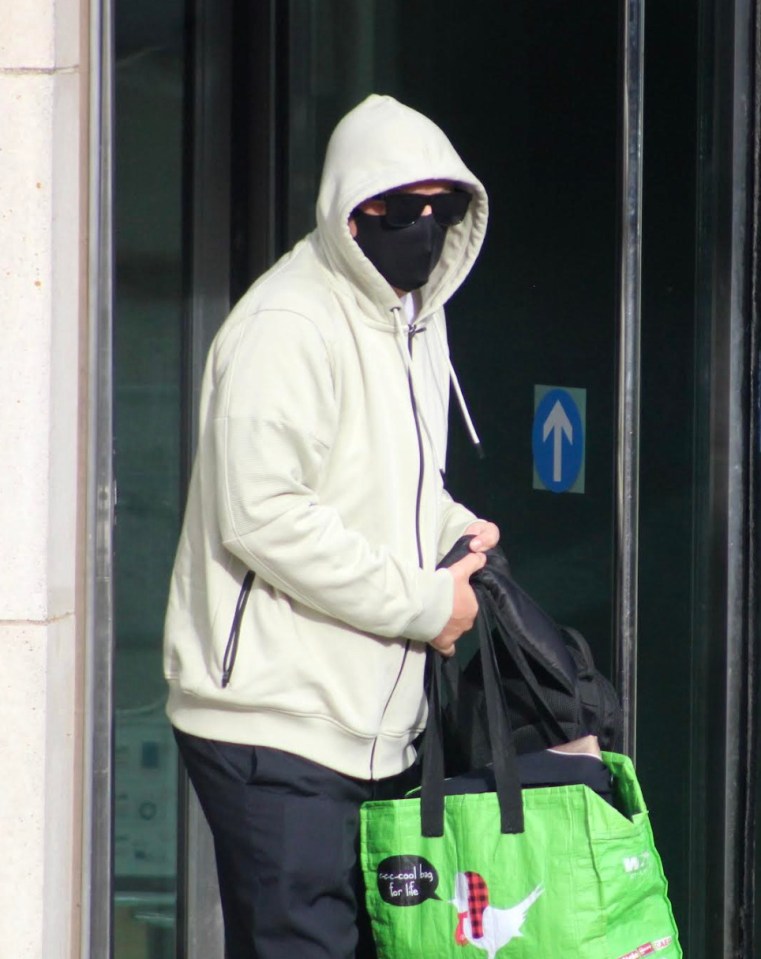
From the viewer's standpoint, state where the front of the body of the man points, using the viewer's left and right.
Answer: facing the viewer and to the right of the viewer

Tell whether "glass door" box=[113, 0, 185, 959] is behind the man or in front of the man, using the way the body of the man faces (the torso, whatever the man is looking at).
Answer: behind
